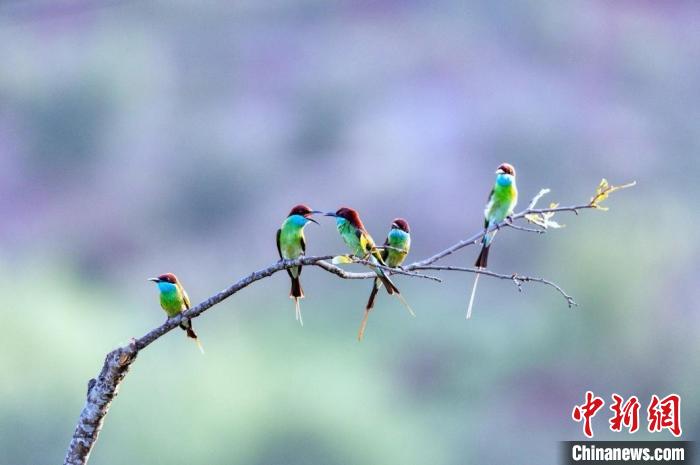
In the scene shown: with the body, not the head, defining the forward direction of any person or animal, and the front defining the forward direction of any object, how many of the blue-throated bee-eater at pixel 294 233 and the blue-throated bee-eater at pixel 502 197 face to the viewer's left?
0

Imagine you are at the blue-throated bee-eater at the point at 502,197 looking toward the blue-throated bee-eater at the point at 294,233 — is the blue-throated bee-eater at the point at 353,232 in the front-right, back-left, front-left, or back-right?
front-left

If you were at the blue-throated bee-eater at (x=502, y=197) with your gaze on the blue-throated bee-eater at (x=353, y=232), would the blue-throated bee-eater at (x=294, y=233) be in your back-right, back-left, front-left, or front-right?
front-right

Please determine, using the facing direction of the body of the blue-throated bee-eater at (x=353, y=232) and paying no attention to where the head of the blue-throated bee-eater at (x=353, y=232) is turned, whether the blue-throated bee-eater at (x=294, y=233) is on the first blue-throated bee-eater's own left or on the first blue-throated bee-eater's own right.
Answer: on the first blue-throated bee-eater's own right

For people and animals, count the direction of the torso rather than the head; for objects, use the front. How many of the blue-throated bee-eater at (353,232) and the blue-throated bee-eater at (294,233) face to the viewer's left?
1

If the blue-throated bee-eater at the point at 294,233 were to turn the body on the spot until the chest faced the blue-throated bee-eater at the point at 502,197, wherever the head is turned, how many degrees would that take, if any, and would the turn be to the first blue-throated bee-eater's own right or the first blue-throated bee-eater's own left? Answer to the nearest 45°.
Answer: approximately 45° to the first blue-throated bee-eater's own left

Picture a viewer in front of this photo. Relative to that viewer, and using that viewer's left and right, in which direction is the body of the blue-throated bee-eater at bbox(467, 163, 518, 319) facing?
facing the viewer and to the right of the viewer

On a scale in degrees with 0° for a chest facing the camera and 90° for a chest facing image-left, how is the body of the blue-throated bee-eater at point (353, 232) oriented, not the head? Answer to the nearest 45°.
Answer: approximately 90°

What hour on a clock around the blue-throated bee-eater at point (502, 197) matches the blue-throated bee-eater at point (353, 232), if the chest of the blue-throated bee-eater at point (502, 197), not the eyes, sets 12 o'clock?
the blue-throated bee-eater at point (353, 232) is roughly at 3 o'clock from the blue-throated bee-eater at point (502, 197).

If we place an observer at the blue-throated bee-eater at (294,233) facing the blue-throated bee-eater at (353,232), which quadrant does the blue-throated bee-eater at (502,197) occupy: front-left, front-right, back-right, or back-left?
front-left

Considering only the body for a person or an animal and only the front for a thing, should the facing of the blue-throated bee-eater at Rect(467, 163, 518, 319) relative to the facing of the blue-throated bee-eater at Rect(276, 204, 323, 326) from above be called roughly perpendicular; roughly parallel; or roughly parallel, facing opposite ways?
roughly parallel

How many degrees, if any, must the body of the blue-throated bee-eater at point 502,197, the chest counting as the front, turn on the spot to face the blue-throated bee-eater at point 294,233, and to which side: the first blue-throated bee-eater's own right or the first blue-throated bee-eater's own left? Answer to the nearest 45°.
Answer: approximately 135° to the first blue-throated bee-eater's own right
